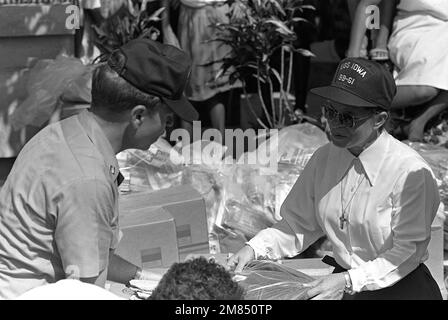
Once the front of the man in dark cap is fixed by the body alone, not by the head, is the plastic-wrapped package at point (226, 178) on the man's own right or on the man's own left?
on the man's own left

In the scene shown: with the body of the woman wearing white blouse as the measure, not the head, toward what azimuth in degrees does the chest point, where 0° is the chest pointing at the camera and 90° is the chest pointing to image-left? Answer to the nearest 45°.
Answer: approximately 45°

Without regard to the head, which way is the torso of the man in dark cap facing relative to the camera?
to the viewer's right

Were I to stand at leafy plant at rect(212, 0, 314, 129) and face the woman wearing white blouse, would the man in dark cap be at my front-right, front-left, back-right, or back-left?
front-right

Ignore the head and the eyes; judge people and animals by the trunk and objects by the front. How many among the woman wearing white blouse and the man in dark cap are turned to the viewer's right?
1

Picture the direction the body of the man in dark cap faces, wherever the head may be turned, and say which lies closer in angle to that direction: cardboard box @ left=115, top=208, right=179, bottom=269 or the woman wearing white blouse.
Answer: the woman wearing white blouse

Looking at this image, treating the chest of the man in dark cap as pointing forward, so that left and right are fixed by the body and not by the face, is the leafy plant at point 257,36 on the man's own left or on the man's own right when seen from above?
on the man's own left

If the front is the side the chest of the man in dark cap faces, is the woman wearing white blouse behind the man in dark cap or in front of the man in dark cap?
in front

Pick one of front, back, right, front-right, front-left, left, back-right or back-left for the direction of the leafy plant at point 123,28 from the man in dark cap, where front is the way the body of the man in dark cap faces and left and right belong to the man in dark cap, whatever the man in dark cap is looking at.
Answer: left

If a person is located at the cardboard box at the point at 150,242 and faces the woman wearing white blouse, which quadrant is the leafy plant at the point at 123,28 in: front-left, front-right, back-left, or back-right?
back-left
